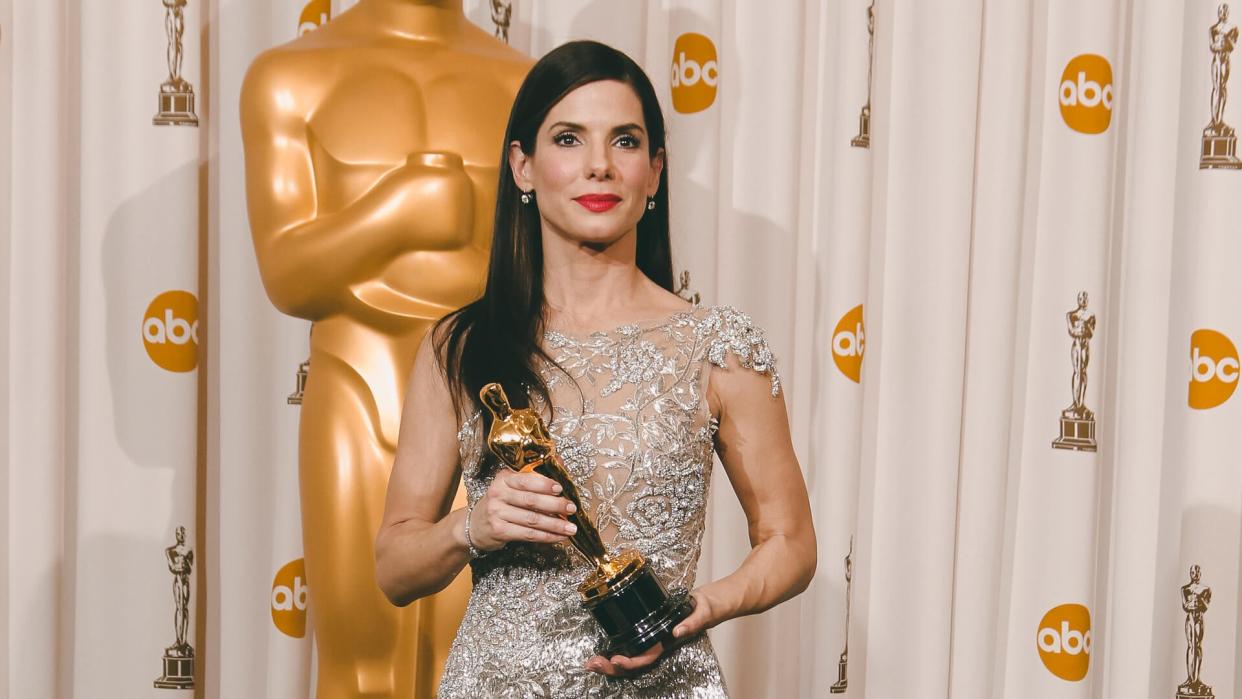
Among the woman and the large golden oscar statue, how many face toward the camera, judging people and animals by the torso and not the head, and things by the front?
2

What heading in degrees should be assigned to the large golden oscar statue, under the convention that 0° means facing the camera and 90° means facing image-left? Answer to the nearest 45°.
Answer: approximately 0°
